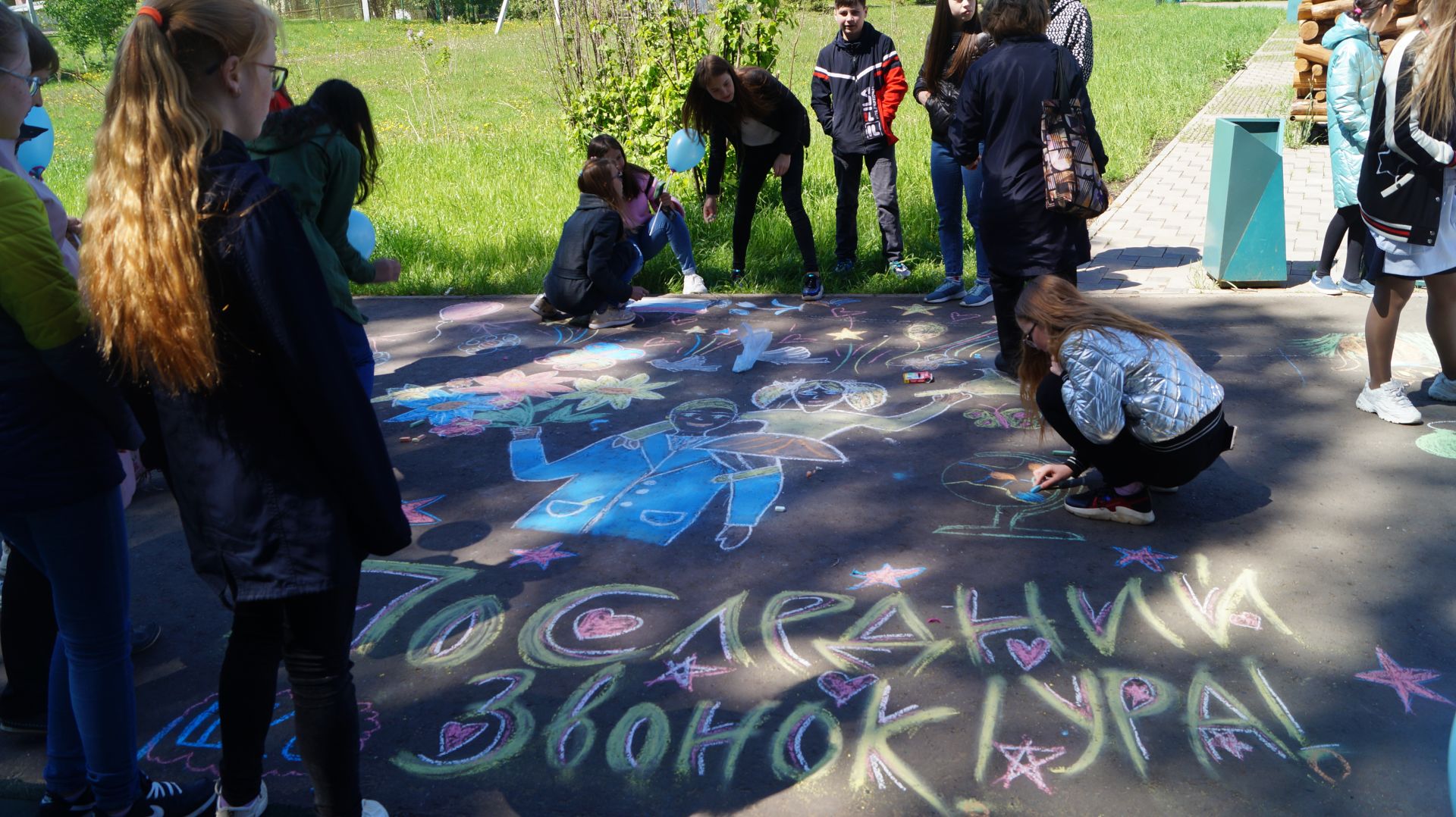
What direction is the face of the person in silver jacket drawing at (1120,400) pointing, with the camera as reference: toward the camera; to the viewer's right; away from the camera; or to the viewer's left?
to the viewer's left

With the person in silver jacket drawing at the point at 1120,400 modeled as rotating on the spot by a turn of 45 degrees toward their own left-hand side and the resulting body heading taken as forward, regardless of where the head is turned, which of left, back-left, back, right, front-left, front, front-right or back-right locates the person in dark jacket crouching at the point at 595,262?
right

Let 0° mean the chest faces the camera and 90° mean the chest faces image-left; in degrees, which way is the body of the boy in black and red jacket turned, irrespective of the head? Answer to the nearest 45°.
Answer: approximately 0°

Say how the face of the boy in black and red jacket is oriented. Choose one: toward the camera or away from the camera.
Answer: toward the camera

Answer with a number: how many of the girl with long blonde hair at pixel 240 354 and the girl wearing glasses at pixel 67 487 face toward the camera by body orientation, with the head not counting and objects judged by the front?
0

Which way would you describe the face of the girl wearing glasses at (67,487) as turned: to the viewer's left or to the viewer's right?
to the viewer's right

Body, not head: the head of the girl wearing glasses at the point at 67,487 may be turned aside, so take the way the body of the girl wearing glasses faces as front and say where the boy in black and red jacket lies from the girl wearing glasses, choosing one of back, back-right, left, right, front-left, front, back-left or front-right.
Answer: front-left

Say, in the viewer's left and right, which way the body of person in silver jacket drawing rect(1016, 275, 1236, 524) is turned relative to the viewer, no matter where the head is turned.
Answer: facing to the left of the viewer

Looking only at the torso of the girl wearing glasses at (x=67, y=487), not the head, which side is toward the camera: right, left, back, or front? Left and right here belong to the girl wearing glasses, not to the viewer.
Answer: right

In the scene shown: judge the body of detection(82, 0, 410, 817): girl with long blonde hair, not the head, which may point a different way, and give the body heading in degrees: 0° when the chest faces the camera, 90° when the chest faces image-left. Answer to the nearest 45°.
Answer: approximately 225°

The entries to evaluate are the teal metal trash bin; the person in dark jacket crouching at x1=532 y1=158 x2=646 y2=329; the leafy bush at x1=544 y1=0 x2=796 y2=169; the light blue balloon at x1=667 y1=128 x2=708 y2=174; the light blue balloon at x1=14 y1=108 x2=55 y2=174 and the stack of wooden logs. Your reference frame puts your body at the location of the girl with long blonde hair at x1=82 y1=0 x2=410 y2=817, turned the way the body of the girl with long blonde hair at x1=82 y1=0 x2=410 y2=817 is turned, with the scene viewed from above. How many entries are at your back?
0

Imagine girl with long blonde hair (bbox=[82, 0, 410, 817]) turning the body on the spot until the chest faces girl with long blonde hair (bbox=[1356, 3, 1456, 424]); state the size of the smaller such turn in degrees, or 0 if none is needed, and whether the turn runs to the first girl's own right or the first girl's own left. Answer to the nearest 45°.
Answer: approximately 45° to the first girl's own right

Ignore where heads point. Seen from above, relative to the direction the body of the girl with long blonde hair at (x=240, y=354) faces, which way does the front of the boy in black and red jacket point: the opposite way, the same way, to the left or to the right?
the opposite way

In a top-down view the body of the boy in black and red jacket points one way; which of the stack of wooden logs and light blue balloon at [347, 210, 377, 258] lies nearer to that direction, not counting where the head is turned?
the light blue balloon
